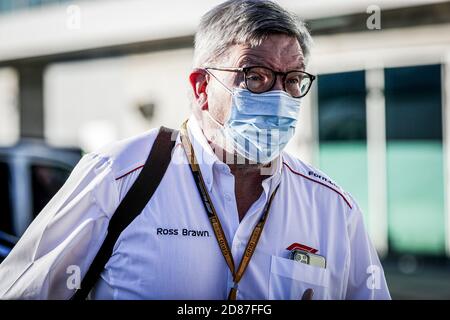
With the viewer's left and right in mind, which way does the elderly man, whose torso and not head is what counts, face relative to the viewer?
facing the viewer and to the right of the viewer

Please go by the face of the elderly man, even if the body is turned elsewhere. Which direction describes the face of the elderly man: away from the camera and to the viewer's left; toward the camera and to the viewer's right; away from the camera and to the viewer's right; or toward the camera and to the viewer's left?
toward the camera and to the viewer's right

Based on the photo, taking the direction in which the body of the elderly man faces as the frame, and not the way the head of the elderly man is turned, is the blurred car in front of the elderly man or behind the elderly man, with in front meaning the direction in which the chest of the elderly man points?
behind
